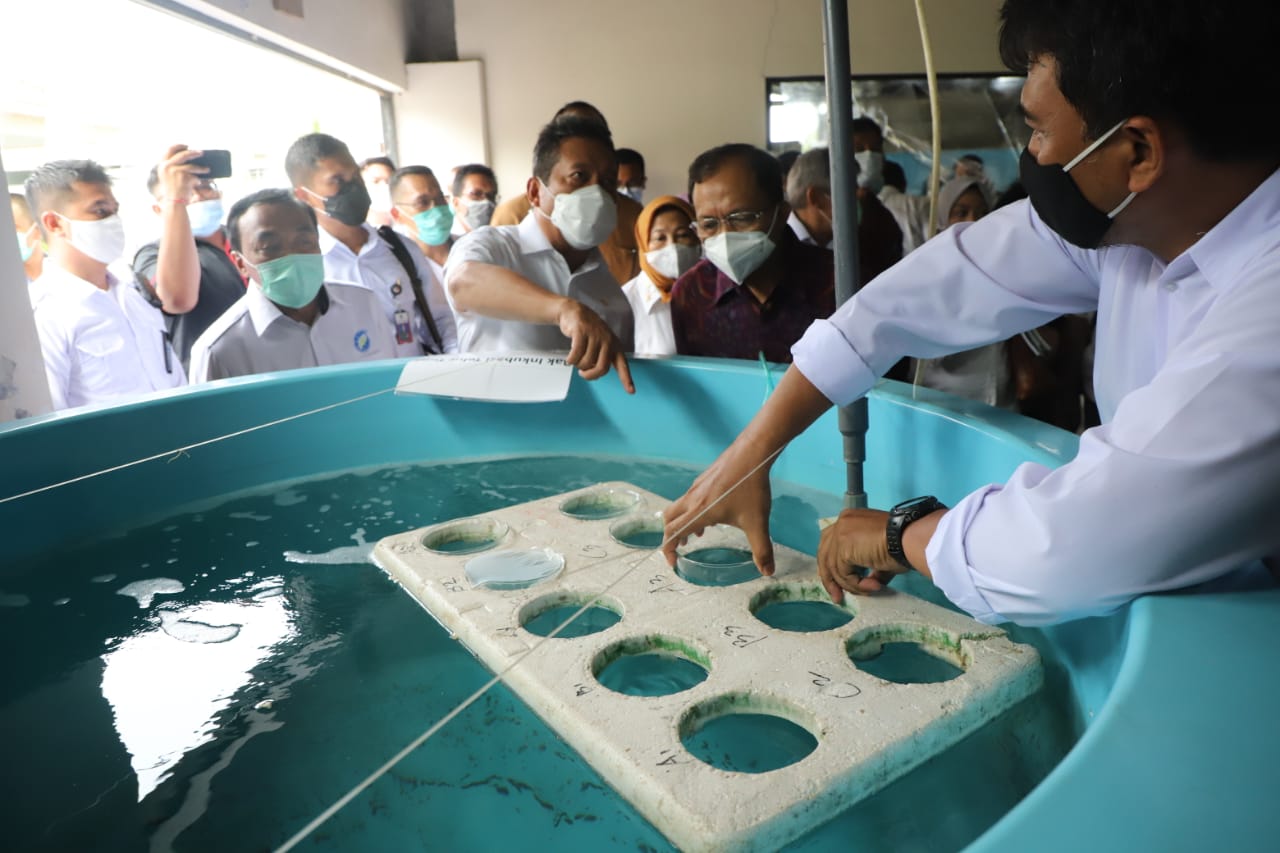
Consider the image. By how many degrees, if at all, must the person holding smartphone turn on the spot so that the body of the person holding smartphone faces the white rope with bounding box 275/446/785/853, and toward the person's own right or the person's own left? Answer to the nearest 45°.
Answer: approximately 45° to the person's own right

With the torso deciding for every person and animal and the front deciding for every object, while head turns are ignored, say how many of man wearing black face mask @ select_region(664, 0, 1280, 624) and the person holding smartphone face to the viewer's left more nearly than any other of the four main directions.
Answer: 1

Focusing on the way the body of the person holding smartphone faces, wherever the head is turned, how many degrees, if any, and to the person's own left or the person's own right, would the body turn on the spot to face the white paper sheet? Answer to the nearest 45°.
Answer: approximately 45° to the person's own right

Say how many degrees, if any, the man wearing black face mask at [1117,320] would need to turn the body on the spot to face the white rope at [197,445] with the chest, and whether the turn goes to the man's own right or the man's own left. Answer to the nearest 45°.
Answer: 0° — they already face it

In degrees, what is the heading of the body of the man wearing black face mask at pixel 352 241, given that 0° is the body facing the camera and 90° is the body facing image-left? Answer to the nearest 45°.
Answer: approximately 315°

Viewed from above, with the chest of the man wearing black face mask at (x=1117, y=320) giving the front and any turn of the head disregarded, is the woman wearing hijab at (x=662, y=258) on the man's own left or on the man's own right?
on the man's own right

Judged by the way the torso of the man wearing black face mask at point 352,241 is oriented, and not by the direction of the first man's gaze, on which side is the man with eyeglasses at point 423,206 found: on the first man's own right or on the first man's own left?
on the first man's own left

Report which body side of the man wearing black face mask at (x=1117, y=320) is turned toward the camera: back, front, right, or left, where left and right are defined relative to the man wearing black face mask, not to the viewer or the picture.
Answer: left

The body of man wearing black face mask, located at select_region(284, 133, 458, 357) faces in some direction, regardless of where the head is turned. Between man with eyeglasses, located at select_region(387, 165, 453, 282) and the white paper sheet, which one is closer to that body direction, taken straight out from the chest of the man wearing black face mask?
the white paper sheet

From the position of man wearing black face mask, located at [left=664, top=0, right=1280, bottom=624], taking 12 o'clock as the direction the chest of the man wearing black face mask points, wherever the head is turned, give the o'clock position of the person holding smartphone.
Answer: The person holding smartphone is roughly at 1 o'clock from the man wearing black face mask.
